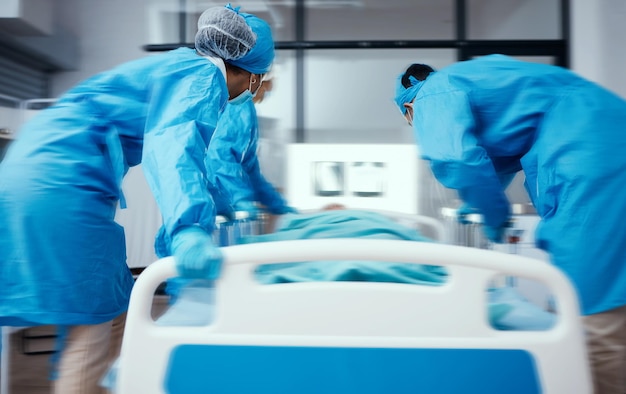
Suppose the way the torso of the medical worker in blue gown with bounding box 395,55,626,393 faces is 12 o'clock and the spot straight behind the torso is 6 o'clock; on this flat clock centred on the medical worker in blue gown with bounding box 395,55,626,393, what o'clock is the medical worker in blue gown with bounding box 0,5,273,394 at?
the medical worker in blue gown with bounding box 0,5,273,394 is roughly at 11 o'clock from the medical worker in blue gown with bounding box 395,55,626,393.

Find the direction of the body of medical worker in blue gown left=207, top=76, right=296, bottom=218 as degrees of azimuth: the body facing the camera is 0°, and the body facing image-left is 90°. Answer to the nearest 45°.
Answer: approximately 270°

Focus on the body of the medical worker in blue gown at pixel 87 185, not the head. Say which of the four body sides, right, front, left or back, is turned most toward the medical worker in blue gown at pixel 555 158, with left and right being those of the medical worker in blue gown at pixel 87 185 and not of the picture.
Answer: front

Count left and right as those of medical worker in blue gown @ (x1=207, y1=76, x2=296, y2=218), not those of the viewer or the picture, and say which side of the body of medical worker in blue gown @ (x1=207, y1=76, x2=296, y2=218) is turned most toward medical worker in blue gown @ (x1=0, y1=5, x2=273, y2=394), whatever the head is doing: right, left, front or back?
right

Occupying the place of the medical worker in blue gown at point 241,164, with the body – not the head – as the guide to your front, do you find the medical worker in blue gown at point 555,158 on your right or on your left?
on your right

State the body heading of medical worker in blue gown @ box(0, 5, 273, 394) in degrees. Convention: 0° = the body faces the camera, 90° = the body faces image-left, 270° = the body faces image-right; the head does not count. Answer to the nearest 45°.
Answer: approximately 270°

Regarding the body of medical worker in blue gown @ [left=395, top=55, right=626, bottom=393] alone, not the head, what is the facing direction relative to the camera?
to the viewer's left

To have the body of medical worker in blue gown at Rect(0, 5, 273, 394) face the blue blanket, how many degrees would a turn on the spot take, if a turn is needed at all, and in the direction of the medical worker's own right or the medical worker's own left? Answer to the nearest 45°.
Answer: approximately 45° to the medical worker's own right
